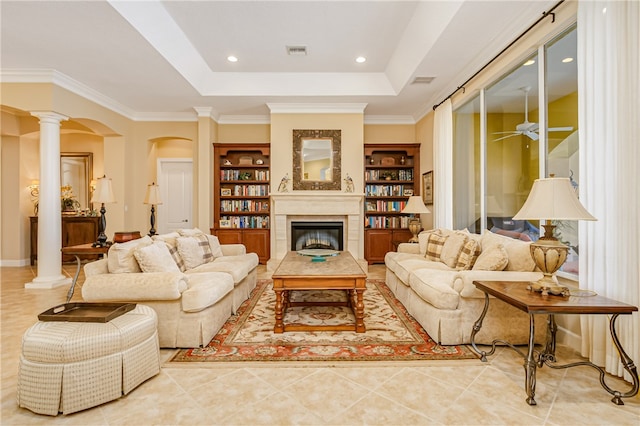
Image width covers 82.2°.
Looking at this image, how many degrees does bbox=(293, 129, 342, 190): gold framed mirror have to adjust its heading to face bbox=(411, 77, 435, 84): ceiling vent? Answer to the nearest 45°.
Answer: approximately 45° to its left

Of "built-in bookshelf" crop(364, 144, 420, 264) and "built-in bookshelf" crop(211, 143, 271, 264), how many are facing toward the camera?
2

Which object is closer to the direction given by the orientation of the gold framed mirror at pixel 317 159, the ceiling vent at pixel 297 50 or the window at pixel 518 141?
the ceiling vent

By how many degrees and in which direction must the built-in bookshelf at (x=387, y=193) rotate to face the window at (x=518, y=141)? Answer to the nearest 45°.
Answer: approximately 45° to its left

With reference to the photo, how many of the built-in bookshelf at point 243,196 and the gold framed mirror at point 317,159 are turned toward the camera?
2

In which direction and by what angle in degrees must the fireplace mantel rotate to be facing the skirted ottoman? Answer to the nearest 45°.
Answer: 0° — it already faces it

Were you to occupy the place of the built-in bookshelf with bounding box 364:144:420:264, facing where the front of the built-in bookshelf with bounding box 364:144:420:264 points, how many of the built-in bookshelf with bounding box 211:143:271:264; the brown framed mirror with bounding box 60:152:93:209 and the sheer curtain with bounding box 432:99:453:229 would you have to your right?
2

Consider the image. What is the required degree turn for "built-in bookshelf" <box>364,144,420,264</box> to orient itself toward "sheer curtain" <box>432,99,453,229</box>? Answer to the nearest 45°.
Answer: approximately 45° to its left
